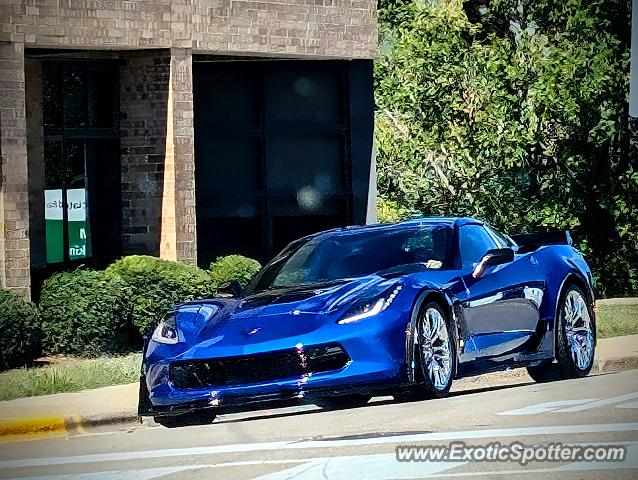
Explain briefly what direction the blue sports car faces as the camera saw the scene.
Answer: facing the viewer and to the left of the viewer

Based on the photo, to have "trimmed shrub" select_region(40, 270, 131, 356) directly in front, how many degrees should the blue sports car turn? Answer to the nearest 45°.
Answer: approximately 90° to its right

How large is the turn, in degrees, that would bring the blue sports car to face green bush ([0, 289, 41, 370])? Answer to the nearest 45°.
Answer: approximately 90° to its right

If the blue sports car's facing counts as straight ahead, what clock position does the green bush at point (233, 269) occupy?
The green bush is roughly at 4 o'clock from the blue sports car.

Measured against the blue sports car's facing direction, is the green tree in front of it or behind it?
behind
